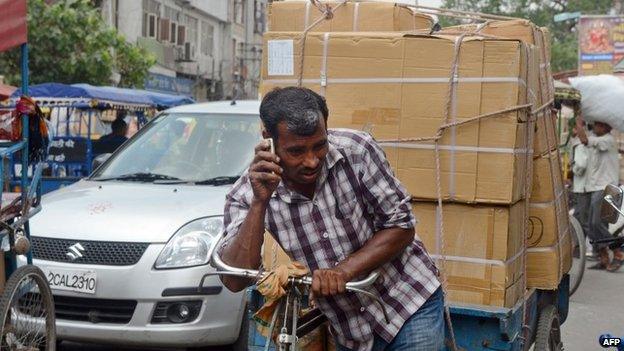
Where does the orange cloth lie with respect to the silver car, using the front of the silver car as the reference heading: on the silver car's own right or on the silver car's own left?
on the silver car's own left

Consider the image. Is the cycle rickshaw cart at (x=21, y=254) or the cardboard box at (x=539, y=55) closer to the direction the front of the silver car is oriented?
the cycle rickshaw cart

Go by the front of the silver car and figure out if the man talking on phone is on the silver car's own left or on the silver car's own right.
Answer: on the silver car's own left

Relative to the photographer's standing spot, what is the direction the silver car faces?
facing the viewer and to the left of the viewer

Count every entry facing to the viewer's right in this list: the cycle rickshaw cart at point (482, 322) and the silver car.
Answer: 0

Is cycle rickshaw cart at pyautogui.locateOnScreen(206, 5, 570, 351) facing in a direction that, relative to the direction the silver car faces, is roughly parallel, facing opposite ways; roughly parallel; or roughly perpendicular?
roughly parallel

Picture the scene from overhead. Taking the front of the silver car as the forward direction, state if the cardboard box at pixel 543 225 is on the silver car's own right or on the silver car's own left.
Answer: on the silver car's own left

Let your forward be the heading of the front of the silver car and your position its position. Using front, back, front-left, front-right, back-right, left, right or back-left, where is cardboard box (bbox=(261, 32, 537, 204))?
left

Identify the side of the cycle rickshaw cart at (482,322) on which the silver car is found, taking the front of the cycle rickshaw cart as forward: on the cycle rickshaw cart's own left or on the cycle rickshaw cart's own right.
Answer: on the cycle rickshaw cart's own right

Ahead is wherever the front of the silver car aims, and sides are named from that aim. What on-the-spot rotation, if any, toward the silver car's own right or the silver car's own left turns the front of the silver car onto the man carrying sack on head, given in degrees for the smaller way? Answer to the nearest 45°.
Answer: approximately 180°

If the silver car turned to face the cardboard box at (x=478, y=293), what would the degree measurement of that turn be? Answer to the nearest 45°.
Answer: approximately 90° to its left

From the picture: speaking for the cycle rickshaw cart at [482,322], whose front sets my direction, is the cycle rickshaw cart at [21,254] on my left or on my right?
on my right
